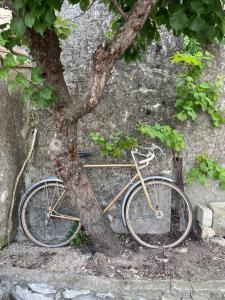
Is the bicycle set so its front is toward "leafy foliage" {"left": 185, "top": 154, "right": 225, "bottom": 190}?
yes

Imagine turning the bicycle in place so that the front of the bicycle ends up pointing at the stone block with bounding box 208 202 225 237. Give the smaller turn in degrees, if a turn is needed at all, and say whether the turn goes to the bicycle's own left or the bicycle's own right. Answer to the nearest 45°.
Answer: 0° — it already faces it

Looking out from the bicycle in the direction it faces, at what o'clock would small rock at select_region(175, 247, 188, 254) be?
The small rock is roughly at 1 o'clock from the bicycle.

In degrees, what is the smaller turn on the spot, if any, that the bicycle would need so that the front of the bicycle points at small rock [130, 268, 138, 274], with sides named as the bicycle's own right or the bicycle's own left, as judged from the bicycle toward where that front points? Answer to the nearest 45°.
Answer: approximately 90° to the bicycle's own right

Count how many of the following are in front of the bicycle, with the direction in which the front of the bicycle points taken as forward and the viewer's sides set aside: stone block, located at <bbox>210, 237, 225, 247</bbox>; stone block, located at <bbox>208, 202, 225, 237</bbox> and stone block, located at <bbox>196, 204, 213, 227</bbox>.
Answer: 3

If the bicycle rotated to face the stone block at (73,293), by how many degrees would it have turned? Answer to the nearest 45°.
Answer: approximately 135° to its right

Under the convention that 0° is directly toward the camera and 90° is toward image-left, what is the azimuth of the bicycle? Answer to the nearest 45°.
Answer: approximately 270°
